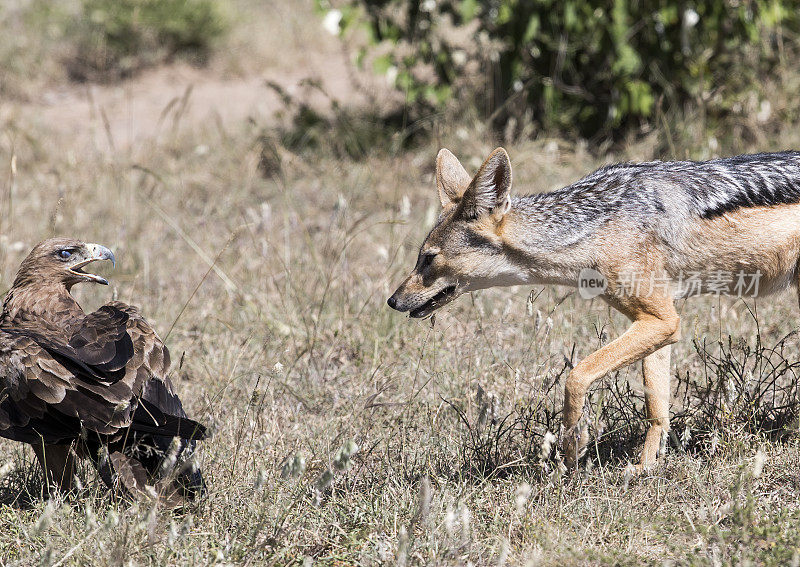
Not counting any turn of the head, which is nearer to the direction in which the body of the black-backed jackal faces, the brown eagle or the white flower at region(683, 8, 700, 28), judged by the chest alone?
the brown eagle

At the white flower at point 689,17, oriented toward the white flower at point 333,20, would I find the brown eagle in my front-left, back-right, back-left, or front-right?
front-left

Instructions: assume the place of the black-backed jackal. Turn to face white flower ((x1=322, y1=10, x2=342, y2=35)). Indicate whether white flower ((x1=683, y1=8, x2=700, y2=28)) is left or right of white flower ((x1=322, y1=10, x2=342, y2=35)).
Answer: right

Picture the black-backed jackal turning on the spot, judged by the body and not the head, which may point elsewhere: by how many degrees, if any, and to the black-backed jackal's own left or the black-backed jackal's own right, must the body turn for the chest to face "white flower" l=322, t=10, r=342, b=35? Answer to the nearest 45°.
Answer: approximately 45° to the black-backed jackal's own right

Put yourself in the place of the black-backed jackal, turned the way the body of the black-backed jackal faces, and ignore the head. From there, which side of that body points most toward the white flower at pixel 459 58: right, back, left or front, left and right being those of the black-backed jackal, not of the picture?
right

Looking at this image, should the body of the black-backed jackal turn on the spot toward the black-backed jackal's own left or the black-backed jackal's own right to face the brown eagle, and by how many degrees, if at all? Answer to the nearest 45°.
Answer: approximately 45° to the black-backed jackal's own left

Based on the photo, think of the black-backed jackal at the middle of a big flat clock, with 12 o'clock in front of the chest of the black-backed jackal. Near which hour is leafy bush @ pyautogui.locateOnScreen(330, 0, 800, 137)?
The leafy bush is roughly at 3 o'clock from the black-backed jackal.

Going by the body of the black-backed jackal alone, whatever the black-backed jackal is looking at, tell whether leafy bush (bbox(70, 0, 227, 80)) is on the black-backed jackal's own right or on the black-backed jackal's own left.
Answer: on the black-backed jackal's own right

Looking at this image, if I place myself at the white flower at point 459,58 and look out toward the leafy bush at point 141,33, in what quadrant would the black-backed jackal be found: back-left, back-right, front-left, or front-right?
back-left

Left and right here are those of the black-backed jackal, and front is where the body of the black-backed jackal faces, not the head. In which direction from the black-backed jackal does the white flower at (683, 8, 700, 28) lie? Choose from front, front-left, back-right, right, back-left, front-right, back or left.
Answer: right

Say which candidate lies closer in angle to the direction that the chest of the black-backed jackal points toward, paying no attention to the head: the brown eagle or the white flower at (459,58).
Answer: the brown eagle

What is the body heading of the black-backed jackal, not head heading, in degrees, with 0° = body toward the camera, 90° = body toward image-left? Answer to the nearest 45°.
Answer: approximately 90°
